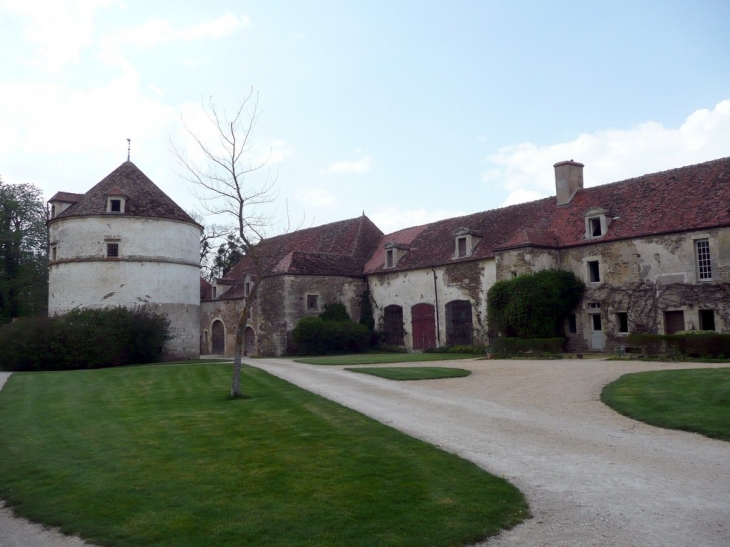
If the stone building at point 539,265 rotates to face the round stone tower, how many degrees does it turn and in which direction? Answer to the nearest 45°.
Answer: approximately 45° to its right

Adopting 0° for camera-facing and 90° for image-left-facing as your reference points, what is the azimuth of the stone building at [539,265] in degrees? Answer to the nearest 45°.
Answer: approximately 45°

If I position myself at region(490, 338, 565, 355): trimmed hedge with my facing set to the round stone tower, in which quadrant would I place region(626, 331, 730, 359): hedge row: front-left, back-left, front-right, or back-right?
back-left

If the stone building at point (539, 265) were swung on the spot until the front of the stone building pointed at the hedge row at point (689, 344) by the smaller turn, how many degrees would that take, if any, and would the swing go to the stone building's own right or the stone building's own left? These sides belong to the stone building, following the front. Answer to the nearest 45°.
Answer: approximately 90° to the stone building's own left

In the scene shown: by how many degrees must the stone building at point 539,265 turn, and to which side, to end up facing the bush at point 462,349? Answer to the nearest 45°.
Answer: approximately 45° to its right

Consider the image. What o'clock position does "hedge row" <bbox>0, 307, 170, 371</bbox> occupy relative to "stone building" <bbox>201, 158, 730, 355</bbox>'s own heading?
The hedge row is roughly at 1 o'clock from the stone building.
